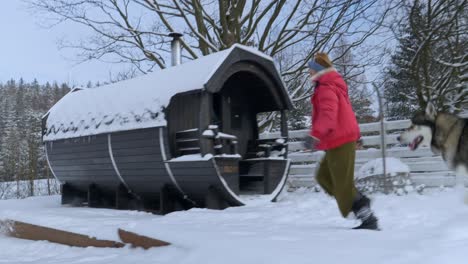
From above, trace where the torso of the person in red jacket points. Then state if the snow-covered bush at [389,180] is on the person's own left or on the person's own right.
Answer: on the person's own right

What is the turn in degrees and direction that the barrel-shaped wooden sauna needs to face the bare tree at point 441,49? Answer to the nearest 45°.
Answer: approximately 90° to its left

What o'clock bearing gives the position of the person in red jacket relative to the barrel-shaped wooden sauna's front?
The person in red jacket is roughly at 1 o'clock from the barrel-shaped wooden sauna.

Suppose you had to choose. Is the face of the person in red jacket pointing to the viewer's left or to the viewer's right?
to the viewer's left

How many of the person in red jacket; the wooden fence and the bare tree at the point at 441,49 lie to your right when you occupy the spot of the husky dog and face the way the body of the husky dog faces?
2

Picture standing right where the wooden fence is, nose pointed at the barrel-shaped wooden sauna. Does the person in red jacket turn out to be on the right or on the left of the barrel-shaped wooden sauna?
left

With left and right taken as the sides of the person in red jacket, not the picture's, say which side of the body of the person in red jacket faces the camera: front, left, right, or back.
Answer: left

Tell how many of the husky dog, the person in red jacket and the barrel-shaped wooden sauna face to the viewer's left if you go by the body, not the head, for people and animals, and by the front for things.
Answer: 2

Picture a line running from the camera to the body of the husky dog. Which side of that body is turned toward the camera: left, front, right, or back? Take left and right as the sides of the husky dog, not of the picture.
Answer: left
